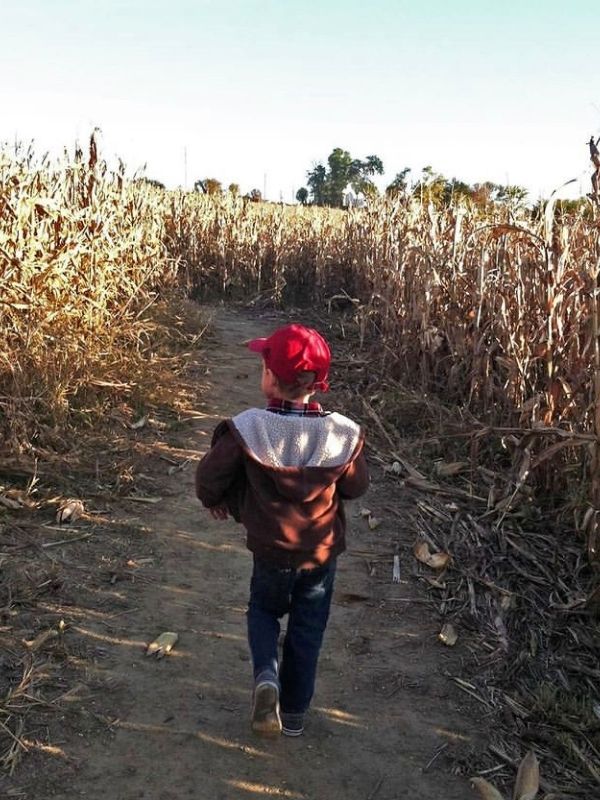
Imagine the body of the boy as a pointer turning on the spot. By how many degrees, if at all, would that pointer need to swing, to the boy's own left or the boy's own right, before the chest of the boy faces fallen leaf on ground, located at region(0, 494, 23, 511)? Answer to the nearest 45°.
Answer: approximately 45° to the boy's own left

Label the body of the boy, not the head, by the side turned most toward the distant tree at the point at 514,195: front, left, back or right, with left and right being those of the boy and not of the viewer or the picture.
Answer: front

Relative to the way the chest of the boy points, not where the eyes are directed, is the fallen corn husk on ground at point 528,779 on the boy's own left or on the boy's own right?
on the boy's own right

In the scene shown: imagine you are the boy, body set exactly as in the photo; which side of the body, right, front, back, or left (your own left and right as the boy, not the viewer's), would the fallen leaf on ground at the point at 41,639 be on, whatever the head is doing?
left

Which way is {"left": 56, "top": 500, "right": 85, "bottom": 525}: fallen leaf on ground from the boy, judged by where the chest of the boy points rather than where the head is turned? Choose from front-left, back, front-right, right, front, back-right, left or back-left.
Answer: front-left

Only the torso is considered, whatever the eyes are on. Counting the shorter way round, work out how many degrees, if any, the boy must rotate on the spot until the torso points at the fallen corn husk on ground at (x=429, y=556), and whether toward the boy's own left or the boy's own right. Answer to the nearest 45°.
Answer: approximately 45° to the boy's own right

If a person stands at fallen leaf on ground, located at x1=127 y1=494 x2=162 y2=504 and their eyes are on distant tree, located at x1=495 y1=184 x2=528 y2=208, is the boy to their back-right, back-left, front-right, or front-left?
back-right

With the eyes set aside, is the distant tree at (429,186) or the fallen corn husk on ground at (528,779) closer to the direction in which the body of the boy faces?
the distant tree

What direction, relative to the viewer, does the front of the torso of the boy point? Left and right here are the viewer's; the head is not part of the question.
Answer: facing away from the viewer

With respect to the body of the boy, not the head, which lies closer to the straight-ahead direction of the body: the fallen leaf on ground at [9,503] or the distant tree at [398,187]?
the distant tree

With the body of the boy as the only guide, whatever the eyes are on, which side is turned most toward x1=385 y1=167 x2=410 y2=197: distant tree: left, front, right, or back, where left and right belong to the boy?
front
